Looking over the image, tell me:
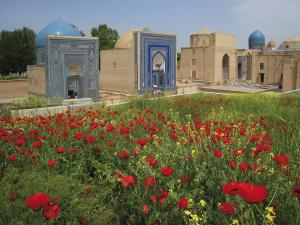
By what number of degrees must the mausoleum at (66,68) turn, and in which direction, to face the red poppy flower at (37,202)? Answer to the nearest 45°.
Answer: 0° — it already faces it

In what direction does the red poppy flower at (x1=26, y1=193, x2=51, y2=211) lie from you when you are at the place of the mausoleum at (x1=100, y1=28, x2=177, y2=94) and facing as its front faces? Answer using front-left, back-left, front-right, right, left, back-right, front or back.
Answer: front-right

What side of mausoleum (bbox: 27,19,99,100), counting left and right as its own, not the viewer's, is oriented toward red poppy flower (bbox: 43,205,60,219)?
front

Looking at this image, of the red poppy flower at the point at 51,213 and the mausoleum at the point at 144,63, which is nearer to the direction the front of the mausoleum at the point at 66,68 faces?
the red poppy flower

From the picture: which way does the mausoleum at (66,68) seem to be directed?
toward the camera

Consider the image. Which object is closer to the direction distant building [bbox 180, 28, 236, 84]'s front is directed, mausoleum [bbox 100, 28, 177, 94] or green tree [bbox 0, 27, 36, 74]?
the mausoleum

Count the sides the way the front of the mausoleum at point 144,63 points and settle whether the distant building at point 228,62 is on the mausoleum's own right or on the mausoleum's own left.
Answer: on the mausoleum's own left

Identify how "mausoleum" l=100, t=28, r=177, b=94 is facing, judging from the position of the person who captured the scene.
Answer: facing the viewer and to the right of the viewer

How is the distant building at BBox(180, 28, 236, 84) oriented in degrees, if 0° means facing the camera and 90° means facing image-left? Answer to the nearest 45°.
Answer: approximately 315°

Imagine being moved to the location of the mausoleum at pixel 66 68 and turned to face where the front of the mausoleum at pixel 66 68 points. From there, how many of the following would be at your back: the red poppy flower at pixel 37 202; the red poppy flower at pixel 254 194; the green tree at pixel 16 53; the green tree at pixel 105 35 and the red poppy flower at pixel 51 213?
2

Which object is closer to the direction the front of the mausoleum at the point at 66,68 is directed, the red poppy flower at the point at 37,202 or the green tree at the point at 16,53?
the red poppy flower

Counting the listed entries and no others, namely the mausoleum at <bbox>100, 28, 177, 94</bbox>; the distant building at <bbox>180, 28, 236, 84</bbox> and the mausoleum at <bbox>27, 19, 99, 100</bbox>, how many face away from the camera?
0

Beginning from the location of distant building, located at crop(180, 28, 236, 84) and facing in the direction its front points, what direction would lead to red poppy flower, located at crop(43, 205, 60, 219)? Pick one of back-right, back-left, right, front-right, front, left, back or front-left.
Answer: front-right

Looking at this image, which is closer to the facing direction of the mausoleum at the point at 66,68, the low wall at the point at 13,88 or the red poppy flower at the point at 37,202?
the red poppy flower
